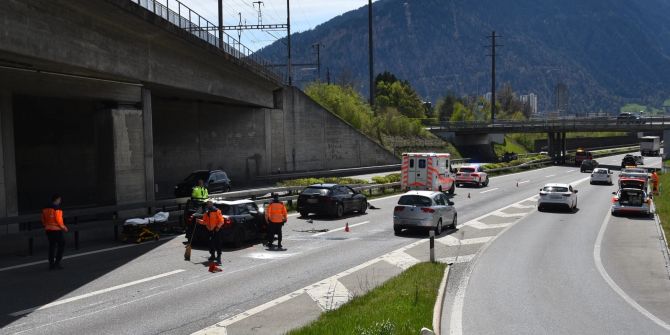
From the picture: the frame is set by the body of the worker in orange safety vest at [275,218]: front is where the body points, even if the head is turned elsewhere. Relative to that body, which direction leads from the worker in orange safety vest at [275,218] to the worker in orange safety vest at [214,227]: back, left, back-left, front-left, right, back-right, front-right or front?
back-left

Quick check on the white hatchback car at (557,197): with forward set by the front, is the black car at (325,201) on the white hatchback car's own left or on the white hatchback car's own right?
on the white hatchback car's own left

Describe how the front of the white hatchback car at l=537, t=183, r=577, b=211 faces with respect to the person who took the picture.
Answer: facing away from the viewer

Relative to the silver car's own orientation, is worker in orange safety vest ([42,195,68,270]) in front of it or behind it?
behind

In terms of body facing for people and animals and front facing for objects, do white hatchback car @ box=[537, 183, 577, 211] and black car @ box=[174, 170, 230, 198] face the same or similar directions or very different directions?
very different directions

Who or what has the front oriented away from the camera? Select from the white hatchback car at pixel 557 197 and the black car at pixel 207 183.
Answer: the white hatchback car

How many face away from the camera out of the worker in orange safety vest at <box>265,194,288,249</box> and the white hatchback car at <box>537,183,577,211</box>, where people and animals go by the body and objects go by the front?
2

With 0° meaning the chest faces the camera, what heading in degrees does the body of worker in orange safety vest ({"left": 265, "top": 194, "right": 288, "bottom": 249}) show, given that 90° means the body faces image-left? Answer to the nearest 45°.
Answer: approximately 180°

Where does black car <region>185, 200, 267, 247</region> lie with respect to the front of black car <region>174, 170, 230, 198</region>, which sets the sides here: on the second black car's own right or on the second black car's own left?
on the second black car's own left

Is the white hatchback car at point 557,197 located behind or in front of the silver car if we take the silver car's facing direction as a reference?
in front
